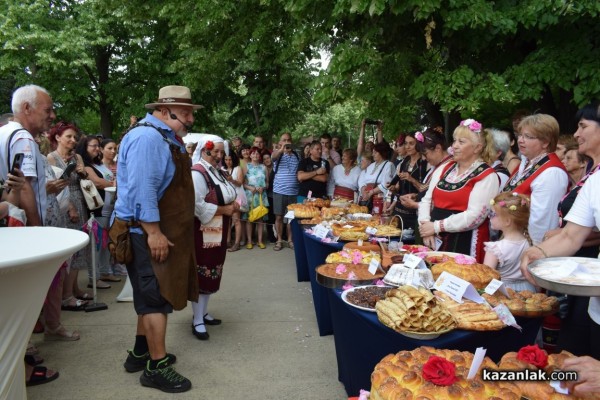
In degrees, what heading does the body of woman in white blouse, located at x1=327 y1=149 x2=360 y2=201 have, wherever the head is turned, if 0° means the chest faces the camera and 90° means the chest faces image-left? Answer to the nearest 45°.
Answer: approximately 0°

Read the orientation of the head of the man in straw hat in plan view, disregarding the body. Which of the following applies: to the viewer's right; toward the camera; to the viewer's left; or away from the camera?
to the viewer's right

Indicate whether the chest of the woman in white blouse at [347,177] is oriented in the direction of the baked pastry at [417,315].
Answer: yes

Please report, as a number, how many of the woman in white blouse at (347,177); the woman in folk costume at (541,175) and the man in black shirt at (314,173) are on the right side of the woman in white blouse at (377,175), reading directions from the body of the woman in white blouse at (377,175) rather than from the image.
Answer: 2

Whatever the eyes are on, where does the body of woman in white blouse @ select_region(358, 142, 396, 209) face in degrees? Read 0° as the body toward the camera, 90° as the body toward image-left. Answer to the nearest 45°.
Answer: approximately 45°

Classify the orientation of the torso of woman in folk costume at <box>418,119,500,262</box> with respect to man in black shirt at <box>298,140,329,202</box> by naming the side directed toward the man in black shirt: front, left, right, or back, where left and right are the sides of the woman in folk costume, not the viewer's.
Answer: right

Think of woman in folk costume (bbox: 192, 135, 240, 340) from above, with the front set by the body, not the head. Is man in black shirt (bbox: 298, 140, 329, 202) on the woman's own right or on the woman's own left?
on the woman's own left

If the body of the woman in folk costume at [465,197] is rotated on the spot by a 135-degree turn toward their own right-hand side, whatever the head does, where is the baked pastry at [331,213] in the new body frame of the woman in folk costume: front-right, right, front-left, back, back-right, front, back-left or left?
front-left

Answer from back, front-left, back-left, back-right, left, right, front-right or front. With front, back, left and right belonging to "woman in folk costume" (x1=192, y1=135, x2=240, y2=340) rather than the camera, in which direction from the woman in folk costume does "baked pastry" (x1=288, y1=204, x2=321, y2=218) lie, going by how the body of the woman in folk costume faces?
left

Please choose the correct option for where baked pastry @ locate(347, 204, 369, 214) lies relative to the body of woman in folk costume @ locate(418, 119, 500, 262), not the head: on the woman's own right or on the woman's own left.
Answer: on the woman's own right

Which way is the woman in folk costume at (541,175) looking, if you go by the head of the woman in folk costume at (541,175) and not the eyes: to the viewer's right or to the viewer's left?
to the viewer's left
